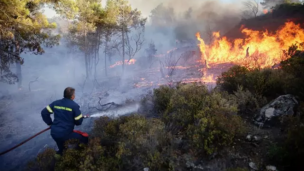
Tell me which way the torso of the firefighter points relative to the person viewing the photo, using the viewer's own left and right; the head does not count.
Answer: facing away from the viewer and to the right of the viewer

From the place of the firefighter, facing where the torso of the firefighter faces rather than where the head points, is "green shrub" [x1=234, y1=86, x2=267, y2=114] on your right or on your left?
on your right

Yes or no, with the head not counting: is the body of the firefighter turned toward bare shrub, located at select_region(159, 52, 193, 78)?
yes

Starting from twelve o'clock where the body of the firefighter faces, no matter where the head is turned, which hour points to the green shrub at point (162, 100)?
The green shrub is roughly at 1 o'clock from the firefighter.

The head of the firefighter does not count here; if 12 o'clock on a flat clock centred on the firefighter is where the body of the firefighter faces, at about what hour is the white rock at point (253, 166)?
The white rock is roughly at 3 o'clock from the firefighter.

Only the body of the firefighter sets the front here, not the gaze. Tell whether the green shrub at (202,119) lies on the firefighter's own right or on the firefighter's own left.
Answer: on the firefighter's own right

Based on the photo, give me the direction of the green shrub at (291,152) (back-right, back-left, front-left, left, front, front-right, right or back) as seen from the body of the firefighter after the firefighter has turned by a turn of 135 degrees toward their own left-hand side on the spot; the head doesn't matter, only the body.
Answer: back-left

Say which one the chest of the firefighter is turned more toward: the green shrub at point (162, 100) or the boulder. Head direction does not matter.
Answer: the green shrub

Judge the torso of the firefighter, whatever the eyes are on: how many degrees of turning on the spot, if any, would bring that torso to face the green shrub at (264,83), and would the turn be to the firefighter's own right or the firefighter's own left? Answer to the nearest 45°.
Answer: approximately 45° to the firefighter's own right
